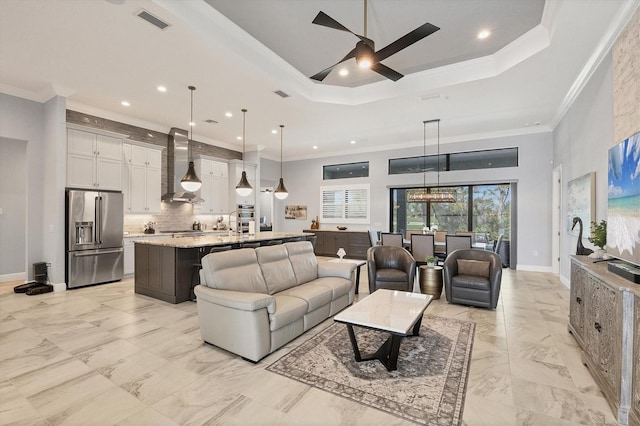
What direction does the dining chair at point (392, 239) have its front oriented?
away from the camera

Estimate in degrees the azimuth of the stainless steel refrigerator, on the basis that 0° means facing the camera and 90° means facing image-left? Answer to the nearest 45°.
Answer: approximately 315°

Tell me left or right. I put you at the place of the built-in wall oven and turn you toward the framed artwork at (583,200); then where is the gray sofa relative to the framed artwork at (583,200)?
right

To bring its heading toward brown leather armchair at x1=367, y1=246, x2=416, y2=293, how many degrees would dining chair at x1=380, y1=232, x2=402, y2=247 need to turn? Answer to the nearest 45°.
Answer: approximately 180°

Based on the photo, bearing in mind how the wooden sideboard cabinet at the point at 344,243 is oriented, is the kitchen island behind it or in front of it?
in front

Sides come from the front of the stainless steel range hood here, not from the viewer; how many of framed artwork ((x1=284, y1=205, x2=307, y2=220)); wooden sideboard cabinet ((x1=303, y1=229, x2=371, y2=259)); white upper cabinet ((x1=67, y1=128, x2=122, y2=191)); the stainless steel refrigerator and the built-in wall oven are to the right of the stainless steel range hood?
2

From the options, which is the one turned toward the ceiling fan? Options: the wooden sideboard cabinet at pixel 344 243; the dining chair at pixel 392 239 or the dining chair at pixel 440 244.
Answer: the wooden sideboard cabinet
